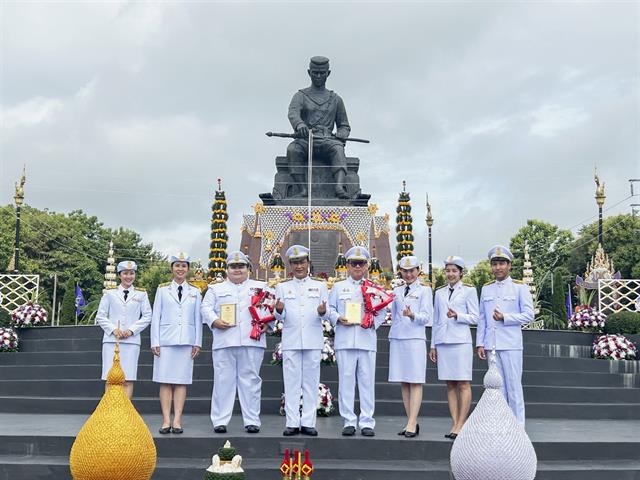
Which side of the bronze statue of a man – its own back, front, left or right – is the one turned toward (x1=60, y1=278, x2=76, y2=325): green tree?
right

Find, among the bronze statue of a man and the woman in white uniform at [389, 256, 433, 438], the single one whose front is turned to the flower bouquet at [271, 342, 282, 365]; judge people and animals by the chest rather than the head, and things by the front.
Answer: the bronze statue of a man

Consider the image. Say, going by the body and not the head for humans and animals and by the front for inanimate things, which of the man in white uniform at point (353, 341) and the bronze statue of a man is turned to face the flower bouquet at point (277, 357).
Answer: the bronze statue of a man

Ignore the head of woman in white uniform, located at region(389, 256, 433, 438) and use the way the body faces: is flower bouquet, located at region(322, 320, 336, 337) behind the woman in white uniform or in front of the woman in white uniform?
behind

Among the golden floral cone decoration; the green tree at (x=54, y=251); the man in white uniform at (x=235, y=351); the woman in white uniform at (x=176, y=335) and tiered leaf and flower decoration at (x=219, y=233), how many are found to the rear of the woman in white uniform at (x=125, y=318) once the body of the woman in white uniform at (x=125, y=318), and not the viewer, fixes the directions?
2

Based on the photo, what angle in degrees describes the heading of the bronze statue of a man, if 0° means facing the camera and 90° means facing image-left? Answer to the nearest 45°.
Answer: approximately 0°

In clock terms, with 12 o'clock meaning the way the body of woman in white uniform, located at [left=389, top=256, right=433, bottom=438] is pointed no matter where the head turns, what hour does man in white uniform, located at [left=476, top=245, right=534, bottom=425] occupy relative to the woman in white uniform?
The man in white uniform is roughly at 9 o'clock from the woman in white uniform.

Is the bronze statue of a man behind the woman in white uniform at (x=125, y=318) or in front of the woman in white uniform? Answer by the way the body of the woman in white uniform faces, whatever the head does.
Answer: behind

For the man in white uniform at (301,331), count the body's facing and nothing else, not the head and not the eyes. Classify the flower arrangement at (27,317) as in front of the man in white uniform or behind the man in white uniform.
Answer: behind
